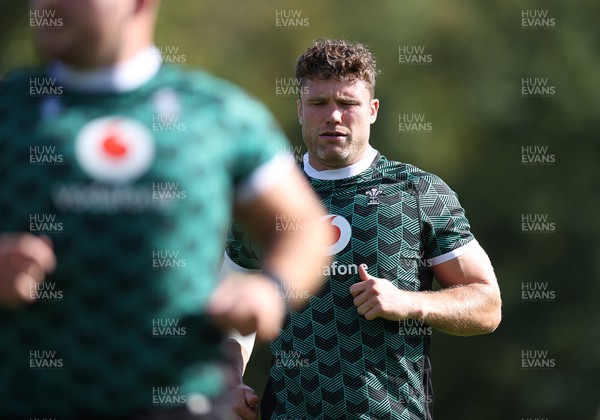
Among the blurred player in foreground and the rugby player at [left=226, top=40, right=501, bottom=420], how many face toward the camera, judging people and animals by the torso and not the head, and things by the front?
2

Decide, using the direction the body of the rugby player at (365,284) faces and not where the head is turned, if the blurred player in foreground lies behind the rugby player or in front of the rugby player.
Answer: in front

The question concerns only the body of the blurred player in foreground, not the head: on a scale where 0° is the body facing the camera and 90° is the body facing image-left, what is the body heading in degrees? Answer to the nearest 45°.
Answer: approximately 0°

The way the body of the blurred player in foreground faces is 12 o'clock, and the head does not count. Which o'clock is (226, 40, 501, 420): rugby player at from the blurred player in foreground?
The rugby player is roughly at 7 o'clock from the blurred player in foreground.
